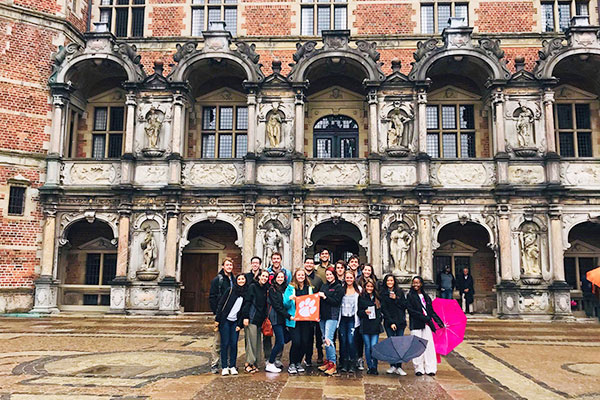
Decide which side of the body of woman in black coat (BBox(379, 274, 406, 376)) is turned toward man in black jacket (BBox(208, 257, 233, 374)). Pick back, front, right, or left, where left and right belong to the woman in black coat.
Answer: right

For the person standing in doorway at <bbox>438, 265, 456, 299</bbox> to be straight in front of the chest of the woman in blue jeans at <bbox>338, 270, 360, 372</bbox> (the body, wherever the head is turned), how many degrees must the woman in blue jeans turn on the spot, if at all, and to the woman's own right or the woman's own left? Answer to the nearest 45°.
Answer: approximately 180°

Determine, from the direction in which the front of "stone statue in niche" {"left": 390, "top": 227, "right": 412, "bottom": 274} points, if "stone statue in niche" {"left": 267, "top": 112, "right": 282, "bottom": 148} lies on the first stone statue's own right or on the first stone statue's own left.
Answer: on the first stone statue's own right

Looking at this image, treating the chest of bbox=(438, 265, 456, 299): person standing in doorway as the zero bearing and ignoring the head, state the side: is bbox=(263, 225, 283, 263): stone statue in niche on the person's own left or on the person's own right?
on the person's own right

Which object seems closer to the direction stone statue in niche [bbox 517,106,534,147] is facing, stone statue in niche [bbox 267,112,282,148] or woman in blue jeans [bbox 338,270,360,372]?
the woman in blue jeans

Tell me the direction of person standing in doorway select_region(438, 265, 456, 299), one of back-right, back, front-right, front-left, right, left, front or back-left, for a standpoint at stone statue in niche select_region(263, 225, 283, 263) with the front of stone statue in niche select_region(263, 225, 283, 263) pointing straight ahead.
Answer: left

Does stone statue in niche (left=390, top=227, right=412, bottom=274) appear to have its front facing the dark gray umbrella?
yes

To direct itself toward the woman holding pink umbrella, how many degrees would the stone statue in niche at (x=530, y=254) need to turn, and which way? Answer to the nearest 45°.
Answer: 0° — it already faces them
